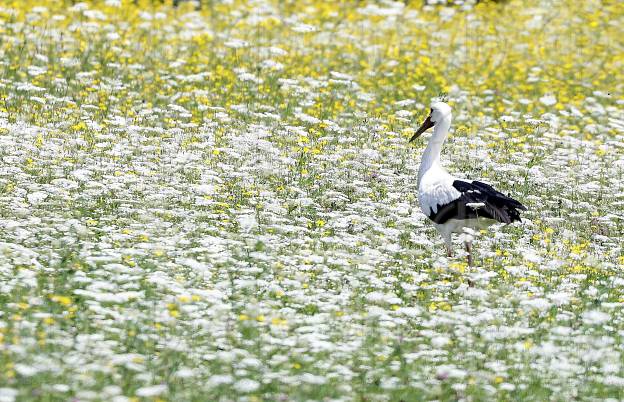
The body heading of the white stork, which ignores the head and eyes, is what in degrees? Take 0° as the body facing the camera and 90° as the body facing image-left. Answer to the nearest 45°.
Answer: approximately 90°
